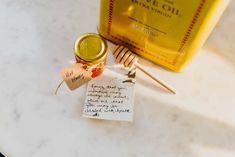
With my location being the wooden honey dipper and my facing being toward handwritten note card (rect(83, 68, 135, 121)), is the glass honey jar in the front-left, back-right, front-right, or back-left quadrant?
front-right

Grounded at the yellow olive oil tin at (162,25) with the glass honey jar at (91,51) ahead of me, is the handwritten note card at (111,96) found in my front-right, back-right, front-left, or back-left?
front-left

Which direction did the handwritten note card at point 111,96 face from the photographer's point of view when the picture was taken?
facing the viewer
